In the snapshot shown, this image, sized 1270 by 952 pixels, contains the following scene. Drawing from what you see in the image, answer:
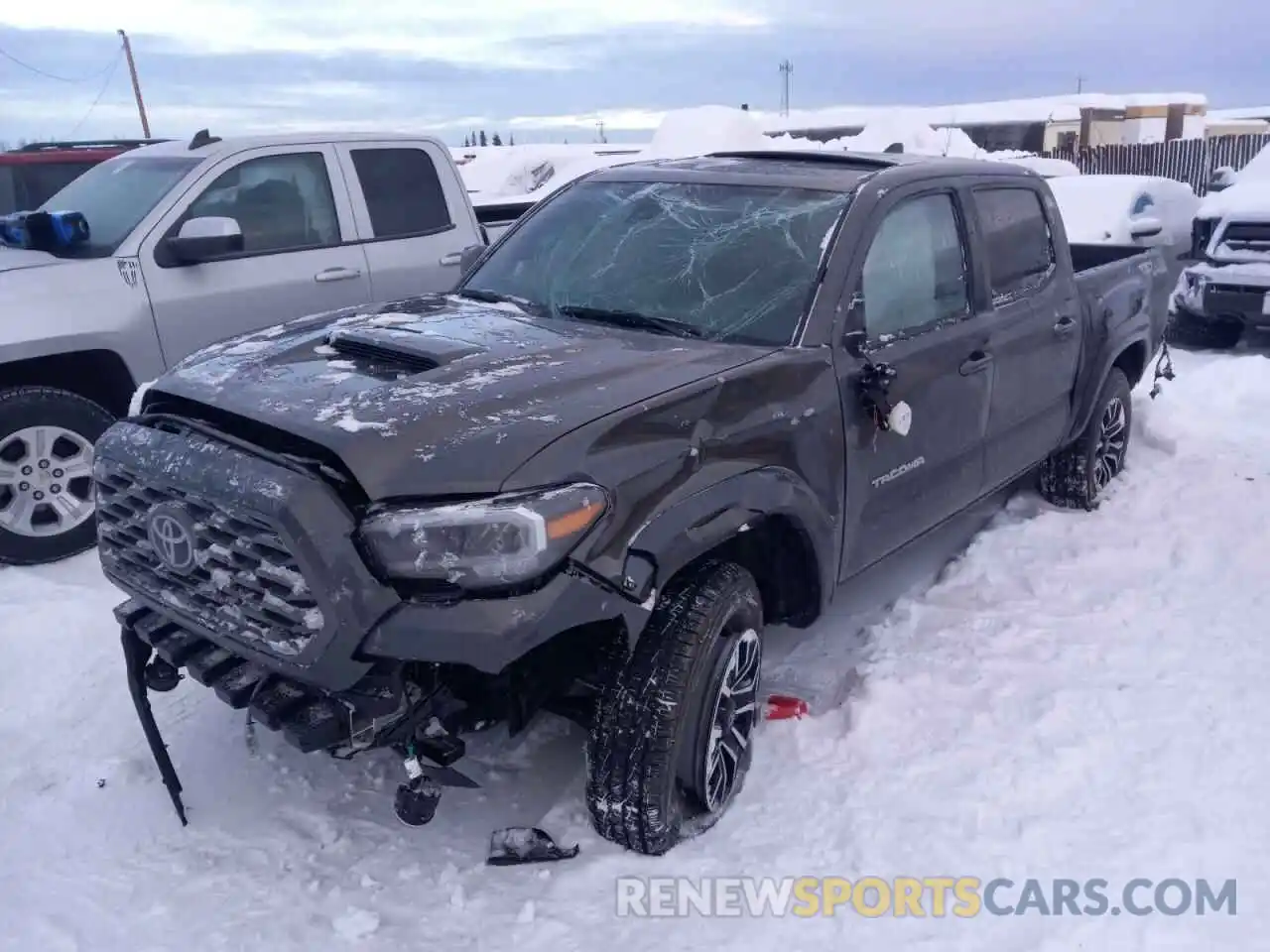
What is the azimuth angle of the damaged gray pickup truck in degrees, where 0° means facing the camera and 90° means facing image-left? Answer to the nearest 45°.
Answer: approximately 45°

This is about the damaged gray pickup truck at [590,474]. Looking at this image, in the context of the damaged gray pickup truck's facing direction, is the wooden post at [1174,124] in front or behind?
behind

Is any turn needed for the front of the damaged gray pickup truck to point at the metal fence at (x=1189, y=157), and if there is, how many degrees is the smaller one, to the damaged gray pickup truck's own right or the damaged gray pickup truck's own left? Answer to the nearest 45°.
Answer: approximately 180°

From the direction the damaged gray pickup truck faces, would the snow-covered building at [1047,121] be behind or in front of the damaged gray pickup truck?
behind
